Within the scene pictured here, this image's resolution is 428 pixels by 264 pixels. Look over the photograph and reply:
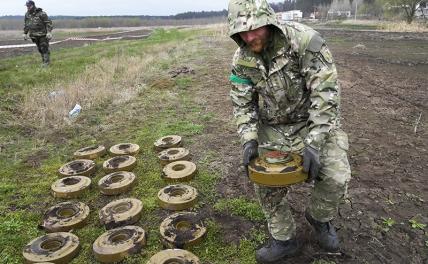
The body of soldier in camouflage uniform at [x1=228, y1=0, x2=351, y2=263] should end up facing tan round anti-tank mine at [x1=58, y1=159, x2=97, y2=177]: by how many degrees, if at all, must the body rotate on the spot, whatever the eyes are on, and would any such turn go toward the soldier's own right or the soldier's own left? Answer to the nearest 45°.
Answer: approximately 90° to the soldier's own right

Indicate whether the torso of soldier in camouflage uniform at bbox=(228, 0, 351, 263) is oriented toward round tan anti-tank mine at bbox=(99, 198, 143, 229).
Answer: no

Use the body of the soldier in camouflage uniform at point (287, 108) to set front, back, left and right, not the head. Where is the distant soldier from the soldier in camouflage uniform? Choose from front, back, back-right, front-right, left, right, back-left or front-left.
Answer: right

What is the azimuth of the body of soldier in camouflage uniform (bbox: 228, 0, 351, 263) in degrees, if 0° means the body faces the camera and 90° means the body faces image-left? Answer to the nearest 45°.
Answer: approximately 45°

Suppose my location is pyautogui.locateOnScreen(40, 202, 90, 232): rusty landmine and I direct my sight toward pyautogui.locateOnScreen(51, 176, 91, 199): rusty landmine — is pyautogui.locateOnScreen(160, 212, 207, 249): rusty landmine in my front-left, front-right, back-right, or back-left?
back-right

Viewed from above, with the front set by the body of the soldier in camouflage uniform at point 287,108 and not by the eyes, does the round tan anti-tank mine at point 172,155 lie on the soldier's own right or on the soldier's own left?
on the soldier's own right

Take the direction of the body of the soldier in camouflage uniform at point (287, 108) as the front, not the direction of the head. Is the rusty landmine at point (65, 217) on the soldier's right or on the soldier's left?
on the soldier's right

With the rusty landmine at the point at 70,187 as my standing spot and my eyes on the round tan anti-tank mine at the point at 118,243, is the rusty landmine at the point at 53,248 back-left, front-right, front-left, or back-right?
front-right

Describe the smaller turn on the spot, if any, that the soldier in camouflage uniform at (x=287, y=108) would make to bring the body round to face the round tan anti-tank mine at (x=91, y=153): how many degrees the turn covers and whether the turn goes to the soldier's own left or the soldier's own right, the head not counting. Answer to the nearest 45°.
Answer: approximately 90° to the soldier's own right

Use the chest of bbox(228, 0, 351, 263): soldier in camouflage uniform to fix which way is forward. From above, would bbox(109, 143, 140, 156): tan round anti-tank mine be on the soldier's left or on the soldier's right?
on the soldier's right

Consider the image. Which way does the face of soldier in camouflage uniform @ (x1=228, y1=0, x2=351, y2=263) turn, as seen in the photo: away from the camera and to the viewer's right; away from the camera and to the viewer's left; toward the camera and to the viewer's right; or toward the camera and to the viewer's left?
toward the camera and to the viewer's left

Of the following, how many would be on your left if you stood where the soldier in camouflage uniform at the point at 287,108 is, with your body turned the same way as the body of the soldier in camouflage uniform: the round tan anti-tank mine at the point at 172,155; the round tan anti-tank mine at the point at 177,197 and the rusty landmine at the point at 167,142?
0

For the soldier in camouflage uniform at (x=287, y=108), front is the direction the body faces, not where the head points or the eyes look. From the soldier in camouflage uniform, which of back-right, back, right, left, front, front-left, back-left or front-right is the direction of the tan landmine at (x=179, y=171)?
right

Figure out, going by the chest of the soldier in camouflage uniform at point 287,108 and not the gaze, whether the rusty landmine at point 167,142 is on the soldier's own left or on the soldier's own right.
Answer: on the soldier's own right

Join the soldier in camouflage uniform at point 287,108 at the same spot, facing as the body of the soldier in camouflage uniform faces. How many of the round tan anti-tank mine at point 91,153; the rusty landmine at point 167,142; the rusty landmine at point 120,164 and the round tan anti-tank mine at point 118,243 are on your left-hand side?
0
